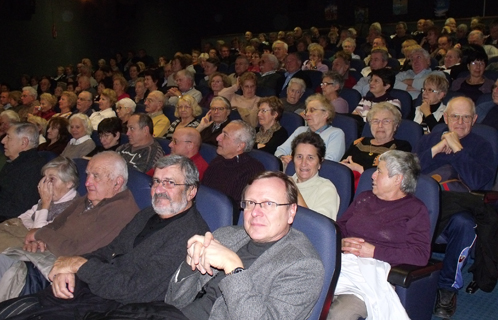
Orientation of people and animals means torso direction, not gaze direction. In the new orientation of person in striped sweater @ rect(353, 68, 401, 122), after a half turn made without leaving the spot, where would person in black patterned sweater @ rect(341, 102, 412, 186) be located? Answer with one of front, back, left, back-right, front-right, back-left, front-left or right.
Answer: back-right

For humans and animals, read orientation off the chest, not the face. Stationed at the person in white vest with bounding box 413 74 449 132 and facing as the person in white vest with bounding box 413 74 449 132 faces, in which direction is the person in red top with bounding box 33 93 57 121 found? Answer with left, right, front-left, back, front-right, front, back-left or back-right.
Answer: front-right

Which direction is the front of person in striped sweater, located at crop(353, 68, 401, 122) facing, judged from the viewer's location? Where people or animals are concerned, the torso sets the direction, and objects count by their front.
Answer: facing the viewer and to the left of the viewer

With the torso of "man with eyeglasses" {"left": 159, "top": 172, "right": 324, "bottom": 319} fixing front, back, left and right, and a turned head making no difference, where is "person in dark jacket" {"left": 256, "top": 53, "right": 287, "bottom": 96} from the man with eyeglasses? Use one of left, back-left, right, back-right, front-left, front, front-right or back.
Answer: back-right

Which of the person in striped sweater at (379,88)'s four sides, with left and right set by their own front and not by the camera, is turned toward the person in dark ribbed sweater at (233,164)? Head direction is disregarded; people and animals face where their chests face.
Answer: front

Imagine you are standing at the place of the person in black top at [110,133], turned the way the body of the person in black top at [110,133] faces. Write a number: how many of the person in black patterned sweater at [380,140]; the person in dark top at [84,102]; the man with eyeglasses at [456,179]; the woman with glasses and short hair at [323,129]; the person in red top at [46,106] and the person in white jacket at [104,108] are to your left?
3

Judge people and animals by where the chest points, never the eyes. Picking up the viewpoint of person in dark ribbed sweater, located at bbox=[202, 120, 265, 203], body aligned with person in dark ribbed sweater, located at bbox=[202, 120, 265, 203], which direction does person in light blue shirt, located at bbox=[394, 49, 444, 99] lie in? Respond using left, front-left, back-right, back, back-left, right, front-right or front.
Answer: back

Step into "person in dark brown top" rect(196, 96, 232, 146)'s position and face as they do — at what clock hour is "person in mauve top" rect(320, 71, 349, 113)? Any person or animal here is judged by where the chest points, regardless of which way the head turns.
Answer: "person in mauve top" rect(320, 71, 349, 113) is roughly at 7 o'clock from "person in dark brown top" rect(196, 96, 232, 146).

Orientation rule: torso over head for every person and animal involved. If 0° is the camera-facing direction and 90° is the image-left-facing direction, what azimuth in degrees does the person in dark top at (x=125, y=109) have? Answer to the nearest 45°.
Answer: approximately 45°

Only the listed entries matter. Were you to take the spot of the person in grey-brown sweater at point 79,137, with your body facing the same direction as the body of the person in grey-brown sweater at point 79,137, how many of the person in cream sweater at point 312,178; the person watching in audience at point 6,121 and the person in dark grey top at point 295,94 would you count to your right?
1

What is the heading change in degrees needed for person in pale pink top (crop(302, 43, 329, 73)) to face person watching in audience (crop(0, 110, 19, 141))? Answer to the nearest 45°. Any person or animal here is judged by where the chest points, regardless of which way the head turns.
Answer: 0° — they already face them
